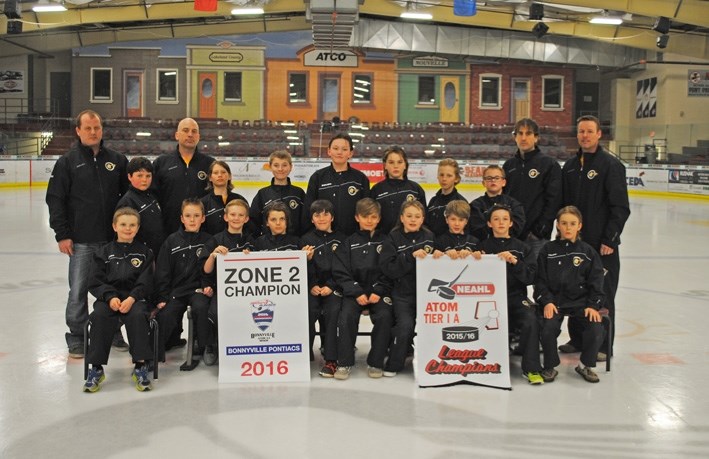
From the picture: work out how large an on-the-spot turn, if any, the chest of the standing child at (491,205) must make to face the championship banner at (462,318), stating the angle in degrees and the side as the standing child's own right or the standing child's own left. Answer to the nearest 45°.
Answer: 0° — they already face it

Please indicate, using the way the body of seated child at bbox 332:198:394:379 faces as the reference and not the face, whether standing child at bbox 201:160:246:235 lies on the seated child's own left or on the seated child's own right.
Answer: on the seated child's own right

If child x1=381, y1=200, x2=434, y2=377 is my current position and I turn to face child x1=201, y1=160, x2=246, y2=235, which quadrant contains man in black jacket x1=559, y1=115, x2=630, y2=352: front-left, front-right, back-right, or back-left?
back-right

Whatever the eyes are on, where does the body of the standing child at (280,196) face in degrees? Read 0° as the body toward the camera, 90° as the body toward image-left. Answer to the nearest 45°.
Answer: approximately 0°

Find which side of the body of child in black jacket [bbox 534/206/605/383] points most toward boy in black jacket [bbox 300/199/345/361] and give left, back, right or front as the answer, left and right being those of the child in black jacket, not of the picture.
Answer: right
